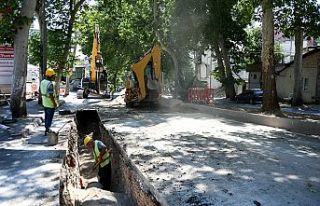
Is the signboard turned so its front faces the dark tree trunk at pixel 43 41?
no

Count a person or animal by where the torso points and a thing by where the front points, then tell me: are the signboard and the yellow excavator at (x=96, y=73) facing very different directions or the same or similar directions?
same or similar directions

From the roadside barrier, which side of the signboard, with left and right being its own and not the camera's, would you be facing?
left

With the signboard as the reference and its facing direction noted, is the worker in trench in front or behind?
in front

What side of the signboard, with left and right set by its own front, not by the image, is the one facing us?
front

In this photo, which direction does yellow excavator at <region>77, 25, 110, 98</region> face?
toward the camera

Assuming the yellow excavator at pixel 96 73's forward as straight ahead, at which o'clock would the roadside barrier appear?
The roadside barrier is roughly at 10 o'clock from the yellow excavator.

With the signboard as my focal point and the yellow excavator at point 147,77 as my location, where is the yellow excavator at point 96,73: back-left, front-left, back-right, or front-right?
front-right

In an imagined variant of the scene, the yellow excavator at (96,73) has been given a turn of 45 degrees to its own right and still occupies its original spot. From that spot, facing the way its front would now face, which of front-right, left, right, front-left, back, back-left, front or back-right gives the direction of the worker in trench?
front-left
